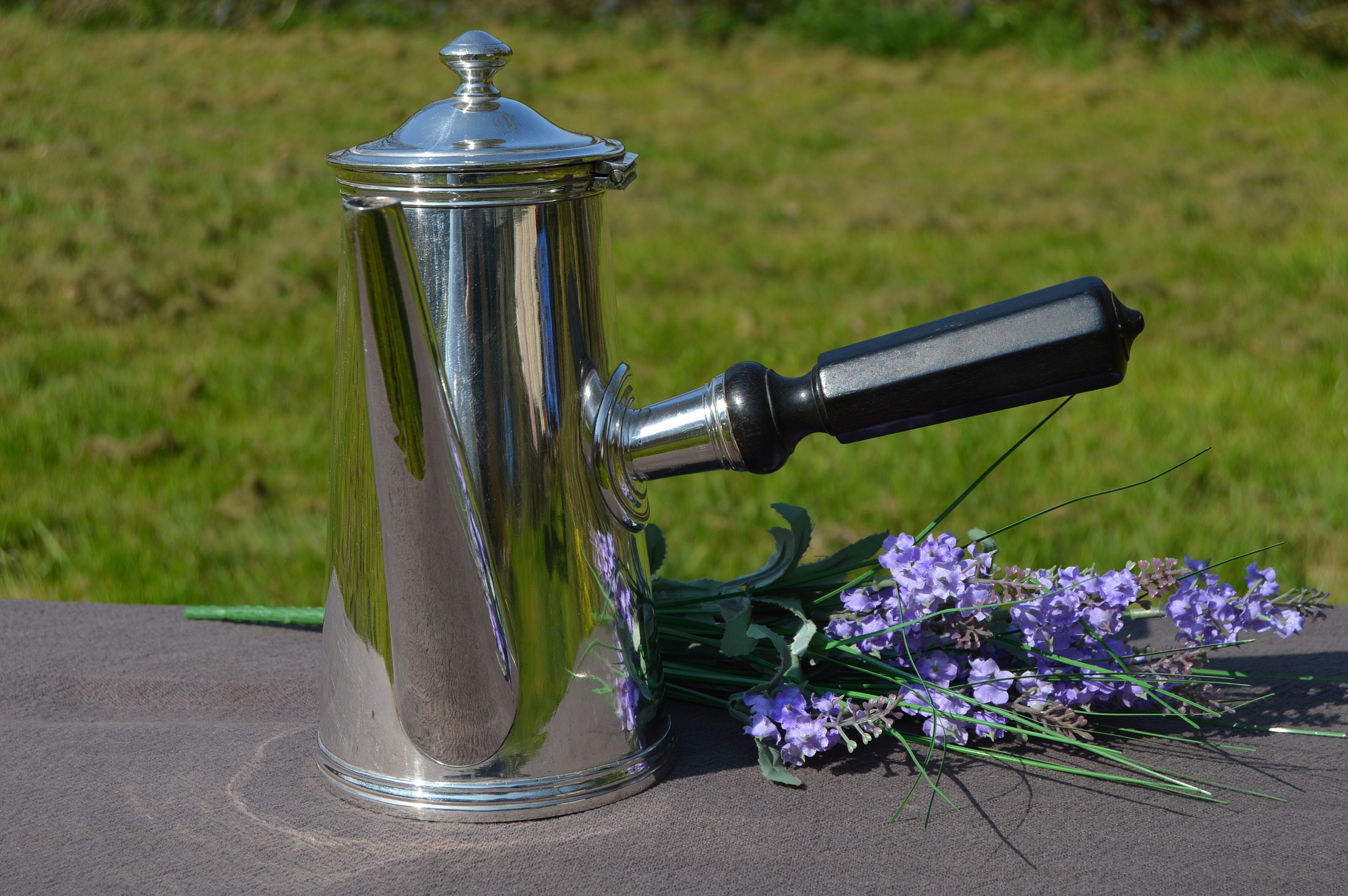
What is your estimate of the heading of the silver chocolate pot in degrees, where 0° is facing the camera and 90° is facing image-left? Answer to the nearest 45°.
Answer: approximately 45°
